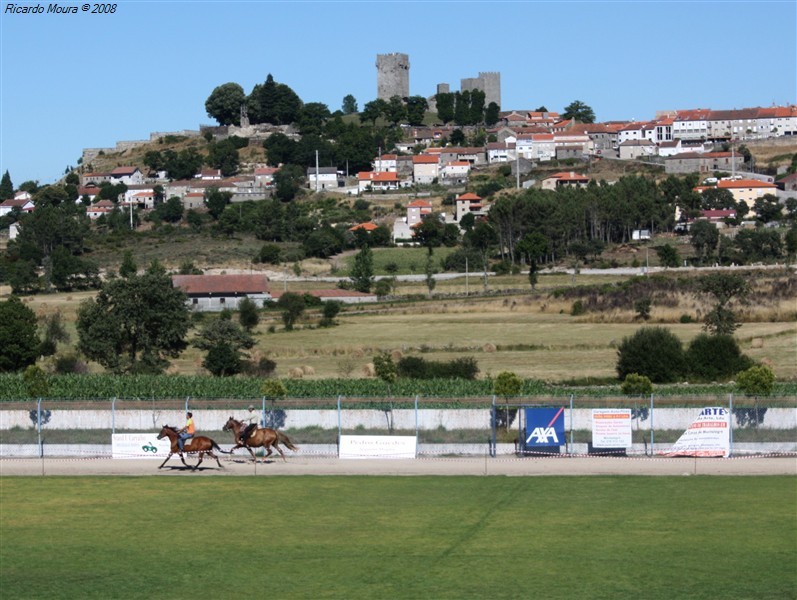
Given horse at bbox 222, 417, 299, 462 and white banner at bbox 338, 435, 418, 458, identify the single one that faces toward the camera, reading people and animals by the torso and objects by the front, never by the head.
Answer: the white banner

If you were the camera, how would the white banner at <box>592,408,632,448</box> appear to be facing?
facing the viewer

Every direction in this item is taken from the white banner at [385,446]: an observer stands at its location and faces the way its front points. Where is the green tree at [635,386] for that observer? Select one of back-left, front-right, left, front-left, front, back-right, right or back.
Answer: back-left

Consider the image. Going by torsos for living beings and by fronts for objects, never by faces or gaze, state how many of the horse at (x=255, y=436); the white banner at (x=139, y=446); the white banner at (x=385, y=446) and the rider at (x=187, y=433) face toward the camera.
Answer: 2

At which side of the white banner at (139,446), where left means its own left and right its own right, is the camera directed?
front

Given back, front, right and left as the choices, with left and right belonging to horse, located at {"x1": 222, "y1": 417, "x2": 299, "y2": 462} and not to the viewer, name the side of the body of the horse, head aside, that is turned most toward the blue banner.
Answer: back

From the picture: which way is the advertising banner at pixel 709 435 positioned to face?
toward the camera

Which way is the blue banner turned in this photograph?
toward the camera

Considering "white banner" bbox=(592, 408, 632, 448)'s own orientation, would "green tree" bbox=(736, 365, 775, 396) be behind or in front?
behind

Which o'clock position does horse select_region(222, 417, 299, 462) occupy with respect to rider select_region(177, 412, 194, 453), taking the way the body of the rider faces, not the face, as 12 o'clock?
The horse is roughly at 6 o'clock from the rider.

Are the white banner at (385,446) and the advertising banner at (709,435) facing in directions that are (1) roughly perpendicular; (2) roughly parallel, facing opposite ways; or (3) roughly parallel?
roughly parallel

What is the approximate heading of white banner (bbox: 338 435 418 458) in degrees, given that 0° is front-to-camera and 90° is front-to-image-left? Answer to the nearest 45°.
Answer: approximately 0°

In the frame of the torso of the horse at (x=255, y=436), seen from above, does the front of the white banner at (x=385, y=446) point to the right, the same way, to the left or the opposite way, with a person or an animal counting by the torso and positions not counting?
to the left

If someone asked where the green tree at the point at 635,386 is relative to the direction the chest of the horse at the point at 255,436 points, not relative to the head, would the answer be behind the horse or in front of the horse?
behind

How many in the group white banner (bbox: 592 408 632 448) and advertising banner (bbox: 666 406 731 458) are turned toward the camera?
2

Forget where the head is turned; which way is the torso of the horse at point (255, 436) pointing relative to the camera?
to the viewer's left

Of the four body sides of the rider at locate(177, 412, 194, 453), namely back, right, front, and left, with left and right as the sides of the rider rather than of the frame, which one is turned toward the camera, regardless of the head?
left

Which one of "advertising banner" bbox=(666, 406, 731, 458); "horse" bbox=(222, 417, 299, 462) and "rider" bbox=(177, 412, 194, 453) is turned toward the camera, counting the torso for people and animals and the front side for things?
the advertising banner
